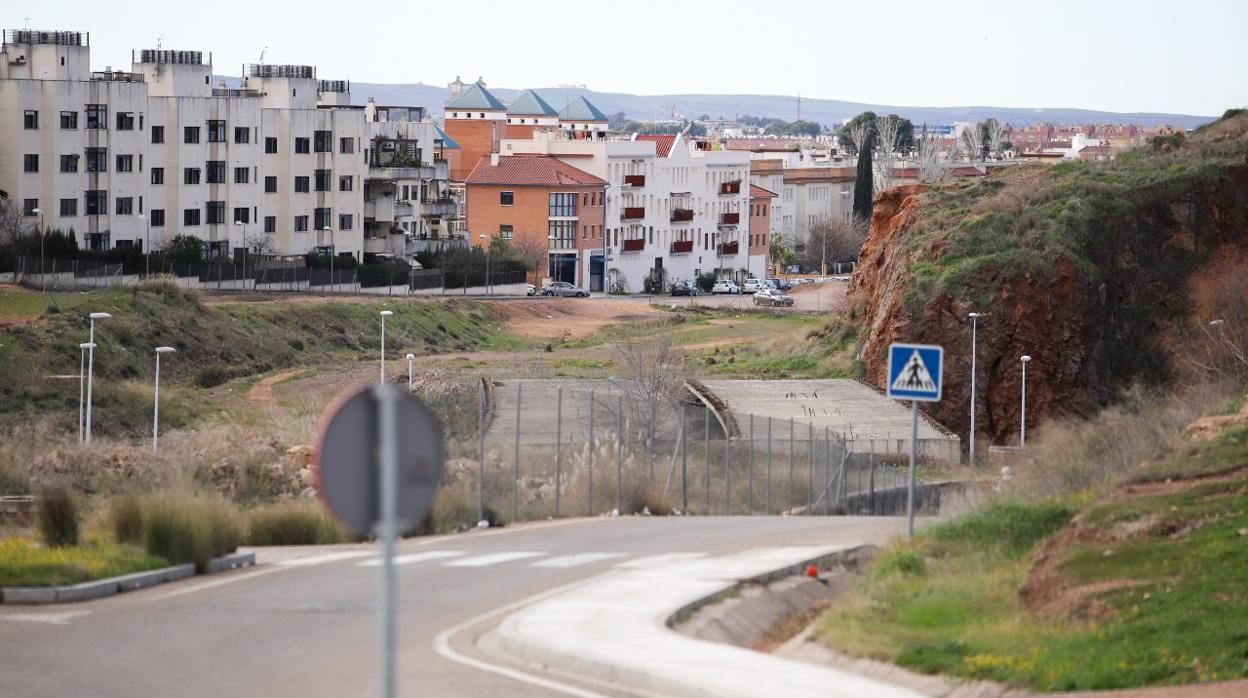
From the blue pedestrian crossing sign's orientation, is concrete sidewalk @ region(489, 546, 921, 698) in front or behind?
in front

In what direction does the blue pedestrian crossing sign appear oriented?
toward the camera

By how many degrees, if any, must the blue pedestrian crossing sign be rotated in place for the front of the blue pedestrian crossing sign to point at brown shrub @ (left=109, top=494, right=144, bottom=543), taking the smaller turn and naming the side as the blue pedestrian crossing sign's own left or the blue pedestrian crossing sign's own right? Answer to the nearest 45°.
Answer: approximately 90° to the blue pedestrian crossing sign's own right

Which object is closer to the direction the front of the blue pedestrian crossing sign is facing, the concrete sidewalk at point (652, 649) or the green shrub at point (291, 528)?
the concrete sidewalk

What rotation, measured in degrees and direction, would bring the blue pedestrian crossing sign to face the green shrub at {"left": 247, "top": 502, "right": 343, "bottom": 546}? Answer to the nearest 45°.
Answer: approximately 90° to its right

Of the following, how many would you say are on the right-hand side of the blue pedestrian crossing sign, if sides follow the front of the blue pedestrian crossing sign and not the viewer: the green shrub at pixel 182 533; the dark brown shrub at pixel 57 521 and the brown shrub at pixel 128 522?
3

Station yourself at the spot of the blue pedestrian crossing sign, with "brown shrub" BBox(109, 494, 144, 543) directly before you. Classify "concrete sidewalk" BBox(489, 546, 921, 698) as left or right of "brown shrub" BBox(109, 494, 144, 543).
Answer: left

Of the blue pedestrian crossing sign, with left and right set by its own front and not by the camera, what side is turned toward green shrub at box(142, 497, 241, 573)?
right

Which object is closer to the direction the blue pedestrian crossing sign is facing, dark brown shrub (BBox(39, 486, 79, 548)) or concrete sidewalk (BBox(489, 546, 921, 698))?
the concrete sidewalk
